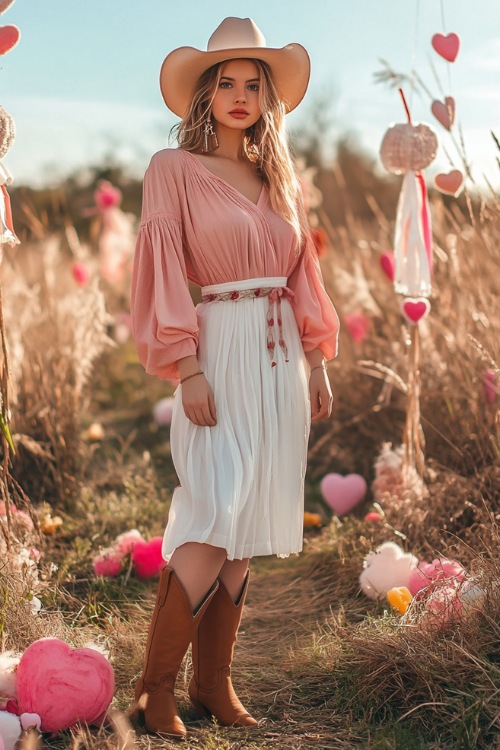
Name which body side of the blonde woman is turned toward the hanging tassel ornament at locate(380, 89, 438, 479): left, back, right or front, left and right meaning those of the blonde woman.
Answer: left

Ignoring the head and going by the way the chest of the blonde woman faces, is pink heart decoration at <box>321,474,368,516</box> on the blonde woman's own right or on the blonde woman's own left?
on the blonde woman's own left

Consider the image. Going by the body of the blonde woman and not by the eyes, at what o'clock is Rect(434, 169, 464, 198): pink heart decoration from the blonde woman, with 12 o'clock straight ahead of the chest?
The pink heart decoration is roughly at 9 o'clock from the blonde woman.

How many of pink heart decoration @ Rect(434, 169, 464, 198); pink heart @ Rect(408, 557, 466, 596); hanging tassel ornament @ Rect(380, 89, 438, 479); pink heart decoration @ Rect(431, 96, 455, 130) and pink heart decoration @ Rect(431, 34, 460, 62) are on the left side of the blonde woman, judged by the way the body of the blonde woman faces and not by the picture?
5

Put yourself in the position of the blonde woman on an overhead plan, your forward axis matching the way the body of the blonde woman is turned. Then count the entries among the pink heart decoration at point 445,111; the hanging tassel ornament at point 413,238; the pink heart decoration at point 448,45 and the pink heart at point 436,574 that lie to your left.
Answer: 4

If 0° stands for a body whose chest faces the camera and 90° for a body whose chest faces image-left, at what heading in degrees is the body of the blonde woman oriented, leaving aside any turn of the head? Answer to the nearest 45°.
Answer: approximately 315°
